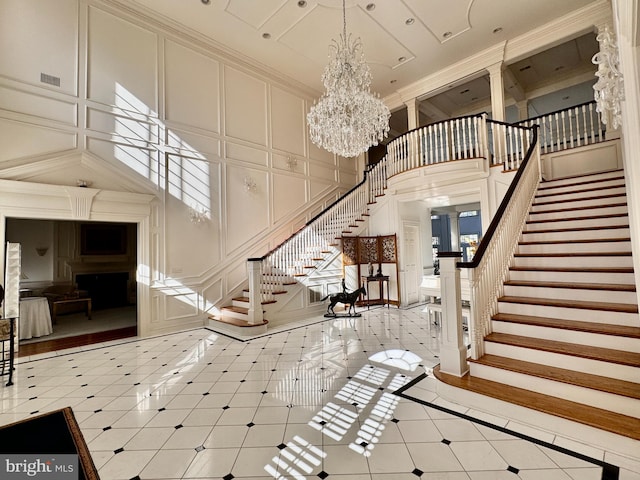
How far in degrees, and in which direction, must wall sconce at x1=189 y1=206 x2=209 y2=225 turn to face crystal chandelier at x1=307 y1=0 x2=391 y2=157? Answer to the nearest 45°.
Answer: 0° — it already faces it

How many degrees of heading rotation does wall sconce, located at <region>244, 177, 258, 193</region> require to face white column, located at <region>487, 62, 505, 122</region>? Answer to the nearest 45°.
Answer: approximately 45° to its left

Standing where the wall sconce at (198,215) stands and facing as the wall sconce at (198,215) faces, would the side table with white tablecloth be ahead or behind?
behind

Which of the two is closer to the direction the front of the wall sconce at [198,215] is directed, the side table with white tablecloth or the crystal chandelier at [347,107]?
the crystal chandelier

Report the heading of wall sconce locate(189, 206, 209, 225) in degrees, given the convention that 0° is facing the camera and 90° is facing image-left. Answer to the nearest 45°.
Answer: approximately 315°

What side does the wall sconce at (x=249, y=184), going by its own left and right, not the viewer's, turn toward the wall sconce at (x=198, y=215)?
right

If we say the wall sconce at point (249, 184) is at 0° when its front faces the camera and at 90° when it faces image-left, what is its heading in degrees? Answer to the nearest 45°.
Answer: approximately 315°

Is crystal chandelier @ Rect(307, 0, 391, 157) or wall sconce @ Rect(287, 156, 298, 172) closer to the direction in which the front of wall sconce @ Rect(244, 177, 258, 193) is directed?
the crystal chandelier

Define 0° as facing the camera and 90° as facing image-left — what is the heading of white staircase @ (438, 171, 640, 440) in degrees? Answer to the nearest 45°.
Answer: approximately 45°
